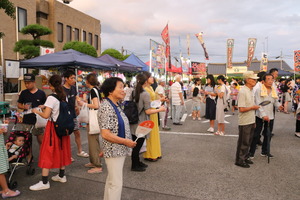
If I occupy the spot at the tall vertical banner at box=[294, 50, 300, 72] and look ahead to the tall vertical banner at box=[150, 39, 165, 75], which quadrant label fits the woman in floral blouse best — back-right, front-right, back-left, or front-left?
front-left

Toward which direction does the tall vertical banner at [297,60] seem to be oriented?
toward the camera

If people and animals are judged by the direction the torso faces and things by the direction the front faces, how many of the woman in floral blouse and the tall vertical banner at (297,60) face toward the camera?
1

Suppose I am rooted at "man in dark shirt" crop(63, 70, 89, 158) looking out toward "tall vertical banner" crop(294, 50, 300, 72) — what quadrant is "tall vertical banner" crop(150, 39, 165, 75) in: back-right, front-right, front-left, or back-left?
front-left
